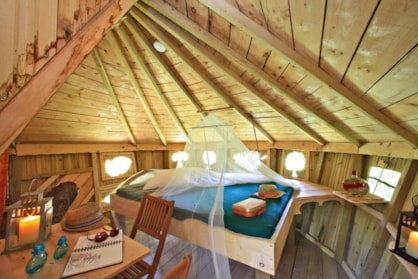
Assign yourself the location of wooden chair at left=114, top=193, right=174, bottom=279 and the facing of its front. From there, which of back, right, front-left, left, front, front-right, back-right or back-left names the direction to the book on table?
front

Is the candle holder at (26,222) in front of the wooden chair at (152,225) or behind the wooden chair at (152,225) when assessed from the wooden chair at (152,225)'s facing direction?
in front

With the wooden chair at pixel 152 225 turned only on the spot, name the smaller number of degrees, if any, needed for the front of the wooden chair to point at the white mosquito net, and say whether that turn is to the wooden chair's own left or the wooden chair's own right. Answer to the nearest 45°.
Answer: approximately 180°

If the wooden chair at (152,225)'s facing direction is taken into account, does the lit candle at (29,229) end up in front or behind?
in front

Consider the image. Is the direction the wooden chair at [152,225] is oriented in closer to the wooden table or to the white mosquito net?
the wooden table

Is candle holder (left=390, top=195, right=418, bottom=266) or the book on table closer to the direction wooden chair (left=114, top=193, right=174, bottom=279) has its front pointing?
the book on table

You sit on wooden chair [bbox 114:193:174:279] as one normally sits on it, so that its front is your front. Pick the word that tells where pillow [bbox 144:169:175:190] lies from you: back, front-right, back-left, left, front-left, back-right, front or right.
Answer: back-right

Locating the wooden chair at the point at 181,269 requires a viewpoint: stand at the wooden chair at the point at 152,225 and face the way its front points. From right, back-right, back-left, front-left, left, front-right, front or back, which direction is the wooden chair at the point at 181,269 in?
front-left
